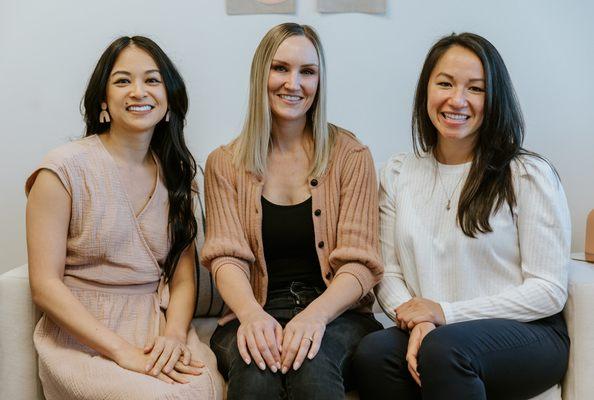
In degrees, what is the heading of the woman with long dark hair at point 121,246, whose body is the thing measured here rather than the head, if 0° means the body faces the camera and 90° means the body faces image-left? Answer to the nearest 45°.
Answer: approximately 315°

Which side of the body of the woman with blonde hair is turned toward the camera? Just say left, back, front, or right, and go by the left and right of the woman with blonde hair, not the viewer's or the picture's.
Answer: front

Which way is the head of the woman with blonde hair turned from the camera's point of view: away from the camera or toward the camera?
toward the camera

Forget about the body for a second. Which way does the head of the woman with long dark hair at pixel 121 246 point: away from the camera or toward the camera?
toward the camera

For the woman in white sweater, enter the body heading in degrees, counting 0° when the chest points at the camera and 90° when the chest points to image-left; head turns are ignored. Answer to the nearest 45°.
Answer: approximately 45°

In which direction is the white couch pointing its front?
toward the camera
